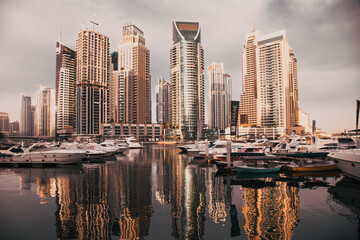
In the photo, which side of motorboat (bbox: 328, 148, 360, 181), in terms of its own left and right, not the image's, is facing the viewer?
left

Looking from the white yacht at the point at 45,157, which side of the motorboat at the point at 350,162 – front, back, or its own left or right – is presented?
front
